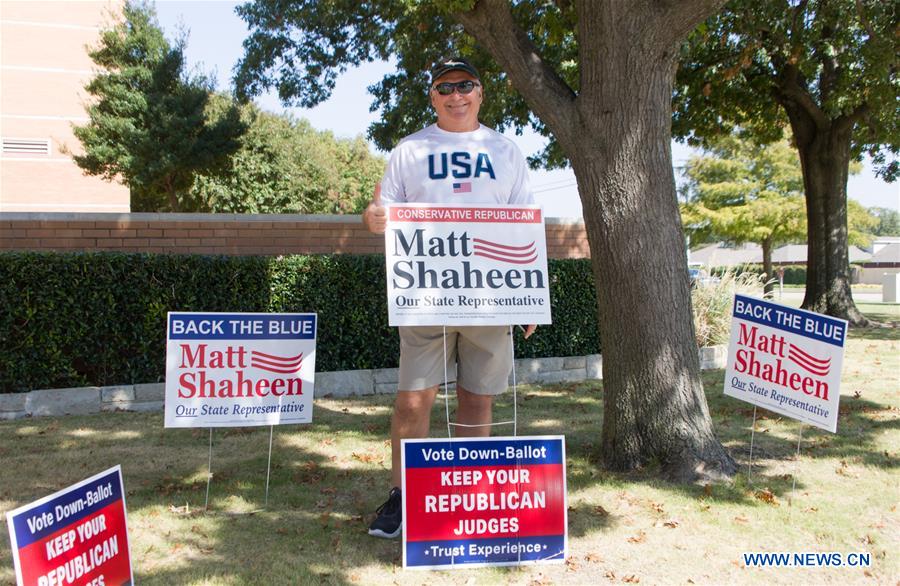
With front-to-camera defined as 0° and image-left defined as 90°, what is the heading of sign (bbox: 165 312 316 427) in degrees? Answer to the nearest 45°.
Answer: approximately 0°

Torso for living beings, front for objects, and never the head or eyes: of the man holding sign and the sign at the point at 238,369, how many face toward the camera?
2

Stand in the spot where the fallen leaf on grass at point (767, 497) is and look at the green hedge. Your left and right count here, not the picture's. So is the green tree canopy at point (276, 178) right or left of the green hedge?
right

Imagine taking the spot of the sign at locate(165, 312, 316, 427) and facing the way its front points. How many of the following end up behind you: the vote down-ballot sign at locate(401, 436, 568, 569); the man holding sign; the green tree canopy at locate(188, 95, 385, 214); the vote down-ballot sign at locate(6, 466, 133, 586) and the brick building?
2

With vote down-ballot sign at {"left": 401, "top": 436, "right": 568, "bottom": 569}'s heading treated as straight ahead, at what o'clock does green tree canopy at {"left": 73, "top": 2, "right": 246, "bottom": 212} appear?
The green tree canopy is roughly at 5 o'clock from the vote down-ballot sign.

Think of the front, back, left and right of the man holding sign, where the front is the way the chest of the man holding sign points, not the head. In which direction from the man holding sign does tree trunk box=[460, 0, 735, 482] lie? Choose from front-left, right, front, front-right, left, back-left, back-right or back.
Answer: back-left

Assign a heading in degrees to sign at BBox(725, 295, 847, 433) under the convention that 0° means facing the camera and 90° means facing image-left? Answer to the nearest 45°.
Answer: approximately 45°

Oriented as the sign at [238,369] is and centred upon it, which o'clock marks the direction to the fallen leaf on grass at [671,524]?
The fallen leaf on grass is roughly at 10 o'clock from the sign.

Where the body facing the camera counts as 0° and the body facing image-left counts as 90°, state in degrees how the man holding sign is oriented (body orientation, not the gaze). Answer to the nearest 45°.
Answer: approximately 0°

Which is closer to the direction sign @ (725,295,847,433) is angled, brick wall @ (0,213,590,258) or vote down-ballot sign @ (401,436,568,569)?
the vote down-ballot sign

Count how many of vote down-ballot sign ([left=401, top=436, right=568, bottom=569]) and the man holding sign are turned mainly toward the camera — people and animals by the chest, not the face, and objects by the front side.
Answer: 2

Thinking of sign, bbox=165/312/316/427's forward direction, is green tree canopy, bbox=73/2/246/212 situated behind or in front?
behind
